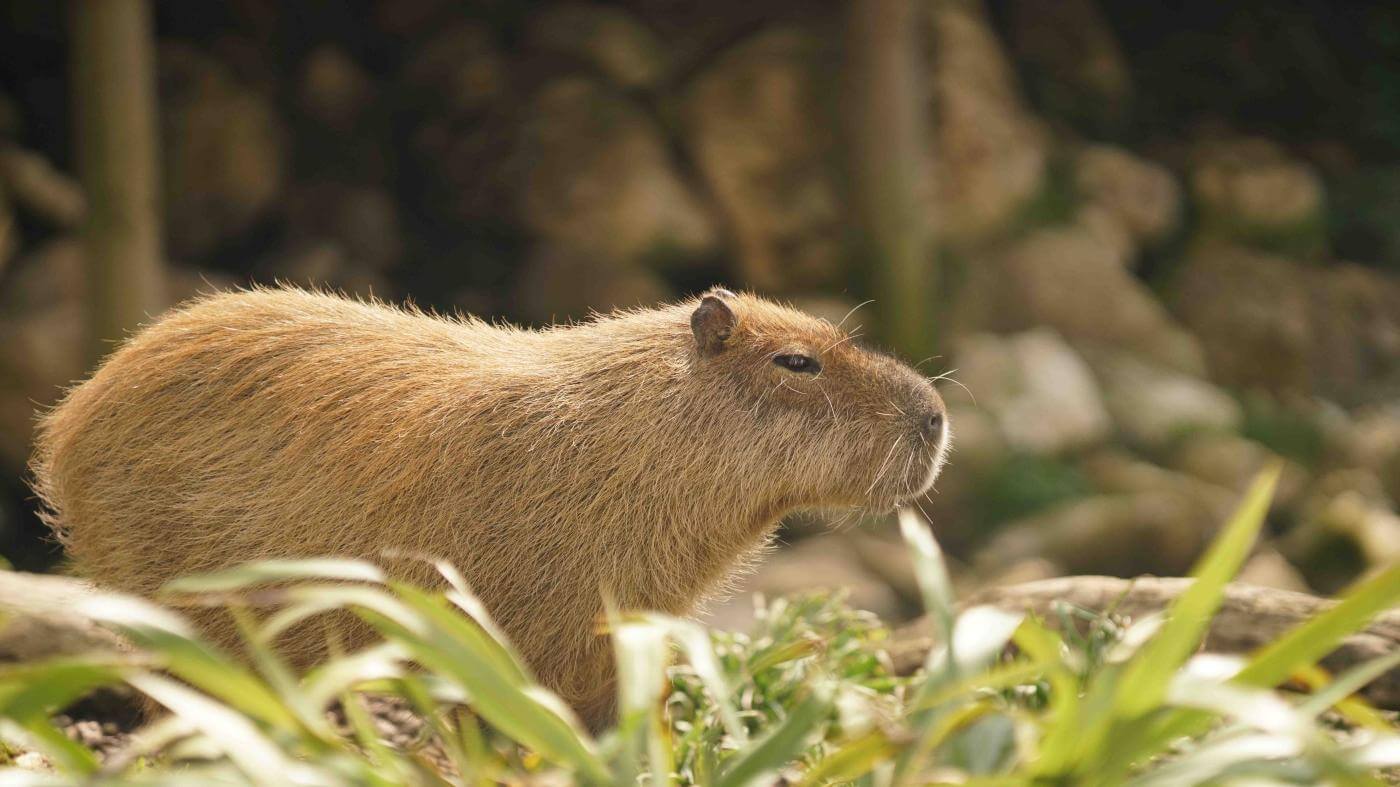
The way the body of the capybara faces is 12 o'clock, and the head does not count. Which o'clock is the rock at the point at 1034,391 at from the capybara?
The rock is roughly at 10 o'clock from the capybara.

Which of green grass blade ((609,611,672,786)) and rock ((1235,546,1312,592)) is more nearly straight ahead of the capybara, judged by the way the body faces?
the rock

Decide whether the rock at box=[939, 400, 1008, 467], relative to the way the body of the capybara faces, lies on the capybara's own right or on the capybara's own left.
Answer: on the capybara's own left

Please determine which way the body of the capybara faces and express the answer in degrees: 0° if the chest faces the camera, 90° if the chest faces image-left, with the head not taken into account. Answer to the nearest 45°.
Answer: approximately 270°

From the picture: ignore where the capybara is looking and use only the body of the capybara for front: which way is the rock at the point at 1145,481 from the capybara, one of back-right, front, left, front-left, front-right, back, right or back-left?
front-left

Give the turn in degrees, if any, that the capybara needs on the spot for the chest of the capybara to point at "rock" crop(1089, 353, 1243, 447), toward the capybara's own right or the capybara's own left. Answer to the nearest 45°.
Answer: approximately 45° to the capybara's own left

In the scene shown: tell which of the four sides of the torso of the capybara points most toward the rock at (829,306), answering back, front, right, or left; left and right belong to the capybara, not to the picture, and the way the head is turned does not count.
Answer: left

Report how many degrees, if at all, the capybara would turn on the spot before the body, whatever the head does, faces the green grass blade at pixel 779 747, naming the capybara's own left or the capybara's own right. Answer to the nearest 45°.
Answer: approximately 90° to the capybara's own right

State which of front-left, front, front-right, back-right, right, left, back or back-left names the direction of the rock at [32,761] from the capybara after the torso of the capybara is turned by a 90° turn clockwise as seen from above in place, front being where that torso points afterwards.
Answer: right

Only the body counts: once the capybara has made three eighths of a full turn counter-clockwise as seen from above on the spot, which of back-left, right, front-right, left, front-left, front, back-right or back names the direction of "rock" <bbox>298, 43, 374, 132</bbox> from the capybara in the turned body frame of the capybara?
front-right

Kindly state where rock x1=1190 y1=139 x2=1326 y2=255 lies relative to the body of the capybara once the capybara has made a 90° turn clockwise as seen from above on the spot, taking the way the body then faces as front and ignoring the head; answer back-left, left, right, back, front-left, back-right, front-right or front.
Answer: back-left

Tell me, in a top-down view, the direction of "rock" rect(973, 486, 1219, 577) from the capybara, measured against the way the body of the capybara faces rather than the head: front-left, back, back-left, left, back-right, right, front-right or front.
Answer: front-left

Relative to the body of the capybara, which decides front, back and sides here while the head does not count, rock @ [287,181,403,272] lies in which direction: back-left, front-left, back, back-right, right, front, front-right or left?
left

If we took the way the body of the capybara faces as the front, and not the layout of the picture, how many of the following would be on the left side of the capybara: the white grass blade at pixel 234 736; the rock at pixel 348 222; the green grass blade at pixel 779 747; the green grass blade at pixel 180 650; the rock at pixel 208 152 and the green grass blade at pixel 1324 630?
2
